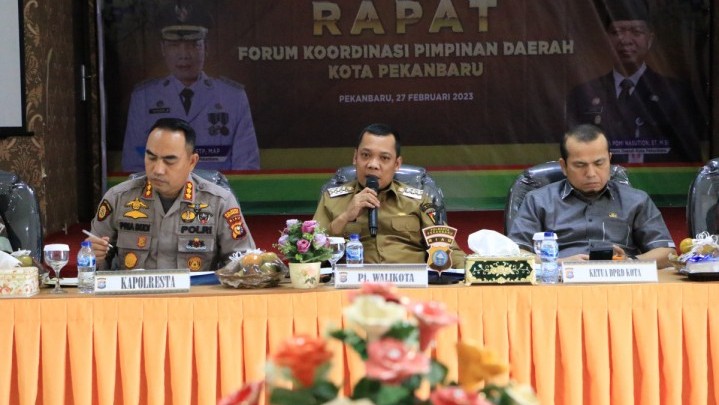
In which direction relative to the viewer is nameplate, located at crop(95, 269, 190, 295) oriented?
toward the camera

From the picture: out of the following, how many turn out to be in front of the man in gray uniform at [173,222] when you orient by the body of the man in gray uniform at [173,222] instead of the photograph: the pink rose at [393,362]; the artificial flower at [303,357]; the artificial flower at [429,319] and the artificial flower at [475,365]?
4

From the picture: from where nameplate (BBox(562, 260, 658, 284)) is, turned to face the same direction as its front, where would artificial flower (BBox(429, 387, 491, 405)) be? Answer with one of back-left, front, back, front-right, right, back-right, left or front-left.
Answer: front

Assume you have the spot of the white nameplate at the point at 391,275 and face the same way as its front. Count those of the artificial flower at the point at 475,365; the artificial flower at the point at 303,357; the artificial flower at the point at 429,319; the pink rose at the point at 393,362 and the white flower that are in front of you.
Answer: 5

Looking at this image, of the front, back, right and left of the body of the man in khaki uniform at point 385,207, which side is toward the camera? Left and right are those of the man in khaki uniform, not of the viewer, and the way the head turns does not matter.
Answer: front

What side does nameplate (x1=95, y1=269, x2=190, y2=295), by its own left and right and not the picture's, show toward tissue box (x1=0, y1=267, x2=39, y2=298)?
right

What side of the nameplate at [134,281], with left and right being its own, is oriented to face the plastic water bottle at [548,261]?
left

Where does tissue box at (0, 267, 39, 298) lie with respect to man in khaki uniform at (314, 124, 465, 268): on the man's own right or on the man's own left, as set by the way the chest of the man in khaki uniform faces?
on the man's own right

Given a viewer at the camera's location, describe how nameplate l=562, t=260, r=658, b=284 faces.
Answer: facing the viewer

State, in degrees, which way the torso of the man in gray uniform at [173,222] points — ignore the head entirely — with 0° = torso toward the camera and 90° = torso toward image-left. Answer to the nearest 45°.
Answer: approximately 0°

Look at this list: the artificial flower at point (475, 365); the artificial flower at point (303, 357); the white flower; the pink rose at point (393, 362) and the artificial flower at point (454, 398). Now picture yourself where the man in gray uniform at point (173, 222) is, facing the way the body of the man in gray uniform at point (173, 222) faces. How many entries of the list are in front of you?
5
